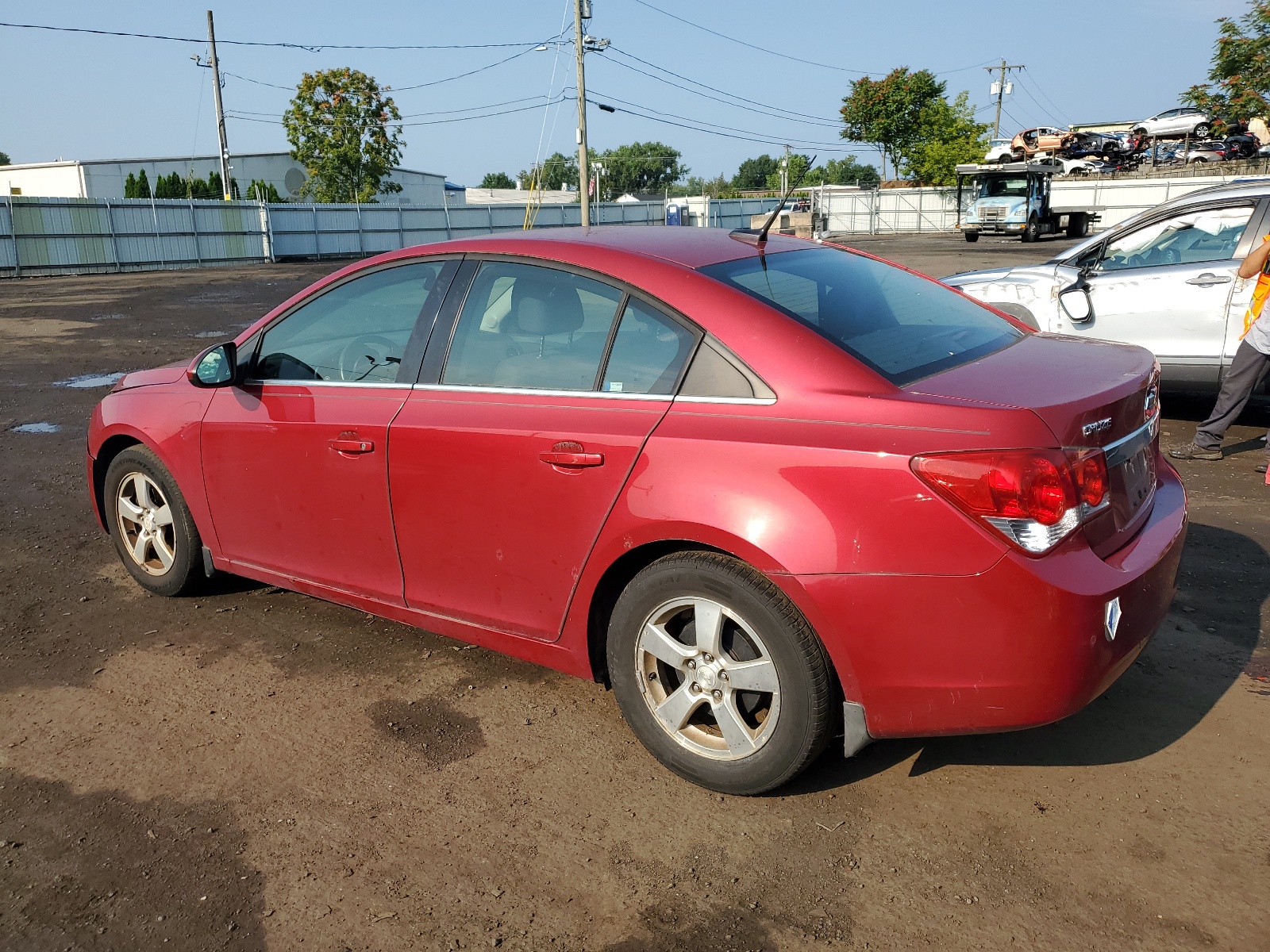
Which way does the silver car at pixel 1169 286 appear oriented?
to the viewer's left

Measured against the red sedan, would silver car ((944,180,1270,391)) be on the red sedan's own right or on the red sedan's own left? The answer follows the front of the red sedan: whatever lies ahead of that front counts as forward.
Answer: on the red sedan's own right

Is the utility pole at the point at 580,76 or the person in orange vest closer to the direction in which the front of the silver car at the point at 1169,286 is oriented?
the utility pole

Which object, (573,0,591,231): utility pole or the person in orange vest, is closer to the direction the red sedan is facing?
the utility pole

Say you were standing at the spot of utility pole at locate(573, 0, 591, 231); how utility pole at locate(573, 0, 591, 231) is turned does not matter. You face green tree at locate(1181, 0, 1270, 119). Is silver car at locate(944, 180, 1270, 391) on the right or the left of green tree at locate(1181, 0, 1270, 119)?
right

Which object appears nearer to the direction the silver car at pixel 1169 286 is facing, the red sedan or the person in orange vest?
the red sedan

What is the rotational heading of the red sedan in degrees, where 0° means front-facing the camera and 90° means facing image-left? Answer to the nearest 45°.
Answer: approximately 135°

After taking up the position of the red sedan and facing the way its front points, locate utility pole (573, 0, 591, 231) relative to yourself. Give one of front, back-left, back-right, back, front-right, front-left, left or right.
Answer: front-right

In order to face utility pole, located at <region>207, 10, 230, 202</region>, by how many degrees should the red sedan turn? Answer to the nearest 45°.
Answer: approximately 45° to its right
